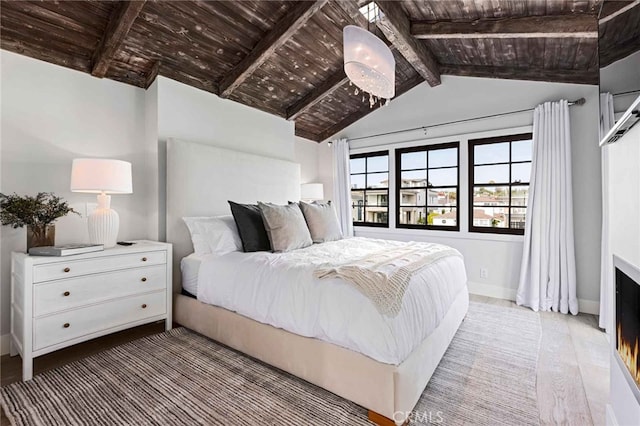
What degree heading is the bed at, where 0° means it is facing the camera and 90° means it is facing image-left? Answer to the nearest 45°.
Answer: approximately 315°

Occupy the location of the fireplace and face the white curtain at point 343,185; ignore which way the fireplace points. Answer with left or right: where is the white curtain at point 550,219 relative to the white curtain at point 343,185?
right

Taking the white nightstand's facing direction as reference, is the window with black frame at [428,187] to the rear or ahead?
ahead

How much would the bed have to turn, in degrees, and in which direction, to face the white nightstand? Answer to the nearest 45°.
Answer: approximately 135° to its right

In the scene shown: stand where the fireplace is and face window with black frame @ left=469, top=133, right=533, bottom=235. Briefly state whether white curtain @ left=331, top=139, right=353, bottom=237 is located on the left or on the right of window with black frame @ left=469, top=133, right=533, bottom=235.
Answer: left

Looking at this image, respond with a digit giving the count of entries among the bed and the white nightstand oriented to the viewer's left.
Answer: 0

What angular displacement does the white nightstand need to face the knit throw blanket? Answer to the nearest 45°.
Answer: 0° — it already faces it

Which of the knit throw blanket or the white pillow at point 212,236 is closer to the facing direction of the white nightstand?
the knit throw blanket

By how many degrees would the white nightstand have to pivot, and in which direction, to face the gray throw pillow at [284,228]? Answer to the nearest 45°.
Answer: approximately 45° to its left

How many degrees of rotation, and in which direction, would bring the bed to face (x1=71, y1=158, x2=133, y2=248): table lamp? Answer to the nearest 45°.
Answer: approximately 135° to its right

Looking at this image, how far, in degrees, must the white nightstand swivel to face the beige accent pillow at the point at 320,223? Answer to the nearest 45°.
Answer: approximately 45° to its left

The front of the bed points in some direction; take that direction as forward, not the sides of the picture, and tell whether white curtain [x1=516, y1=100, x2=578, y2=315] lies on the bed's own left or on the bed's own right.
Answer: on the bed's own left

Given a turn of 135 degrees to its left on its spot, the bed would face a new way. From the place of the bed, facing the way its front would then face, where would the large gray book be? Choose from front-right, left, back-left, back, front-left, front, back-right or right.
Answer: left

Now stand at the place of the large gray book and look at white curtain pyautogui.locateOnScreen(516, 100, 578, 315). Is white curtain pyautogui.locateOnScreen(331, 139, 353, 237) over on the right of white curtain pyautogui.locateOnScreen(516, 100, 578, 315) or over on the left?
left

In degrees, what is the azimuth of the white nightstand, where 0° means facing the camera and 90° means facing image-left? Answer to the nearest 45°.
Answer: approximately 315°

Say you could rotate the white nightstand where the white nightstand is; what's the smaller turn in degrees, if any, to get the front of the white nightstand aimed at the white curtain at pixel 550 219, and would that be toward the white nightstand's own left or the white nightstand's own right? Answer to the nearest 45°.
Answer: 0° — it already faces it
